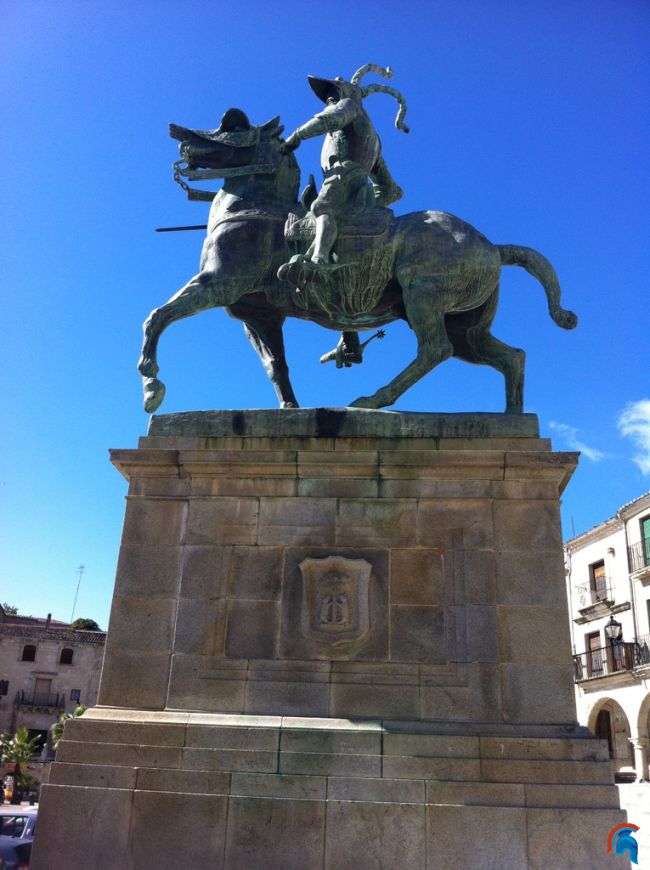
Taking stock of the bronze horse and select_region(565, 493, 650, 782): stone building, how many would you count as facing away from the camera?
0

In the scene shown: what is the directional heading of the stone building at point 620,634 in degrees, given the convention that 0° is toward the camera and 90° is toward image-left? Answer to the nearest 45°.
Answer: approximately 45°

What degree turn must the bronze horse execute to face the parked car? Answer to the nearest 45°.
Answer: approximately 45° to its right

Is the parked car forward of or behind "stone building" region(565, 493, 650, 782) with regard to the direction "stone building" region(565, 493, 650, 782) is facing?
forward

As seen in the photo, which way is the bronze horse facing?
to the viewer's left
